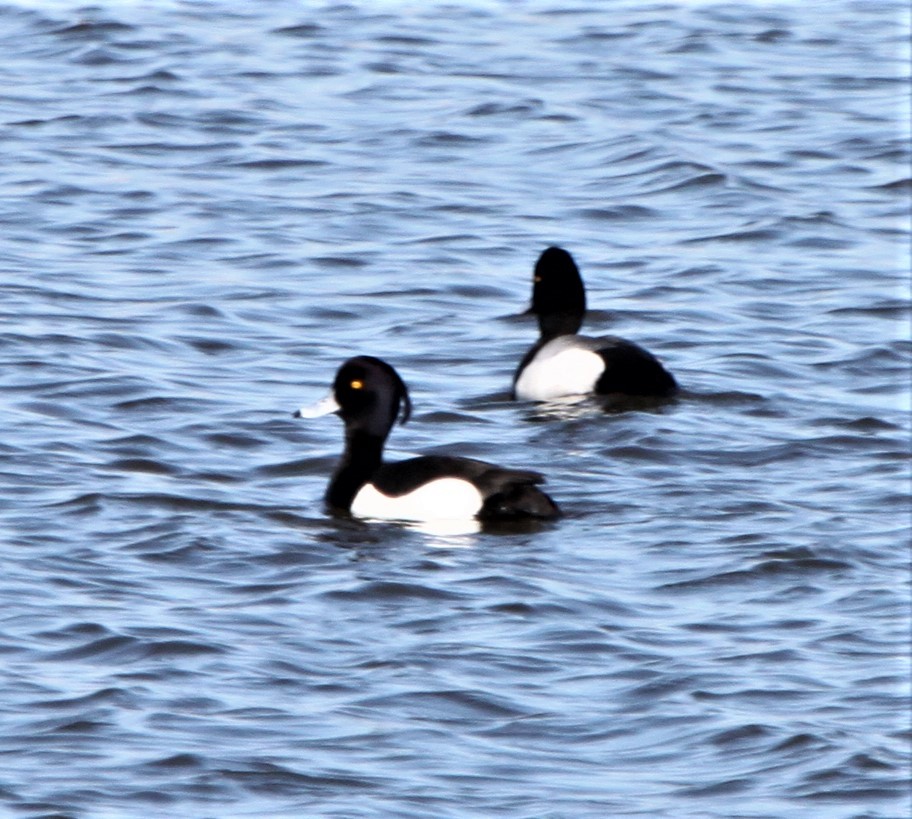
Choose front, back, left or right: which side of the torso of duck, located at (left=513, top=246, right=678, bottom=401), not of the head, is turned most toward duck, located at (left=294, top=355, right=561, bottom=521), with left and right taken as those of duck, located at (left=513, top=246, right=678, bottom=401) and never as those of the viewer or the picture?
left

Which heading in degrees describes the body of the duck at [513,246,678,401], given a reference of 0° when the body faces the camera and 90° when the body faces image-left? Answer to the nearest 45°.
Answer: approximately 135°

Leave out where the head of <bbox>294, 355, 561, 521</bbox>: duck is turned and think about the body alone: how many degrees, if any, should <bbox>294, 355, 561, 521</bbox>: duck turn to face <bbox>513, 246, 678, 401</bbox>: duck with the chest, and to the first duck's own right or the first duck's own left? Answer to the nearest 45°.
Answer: approximately 135° to the first duck's own right

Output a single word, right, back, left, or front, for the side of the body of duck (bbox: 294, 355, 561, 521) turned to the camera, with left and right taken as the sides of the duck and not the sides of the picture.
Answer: left
